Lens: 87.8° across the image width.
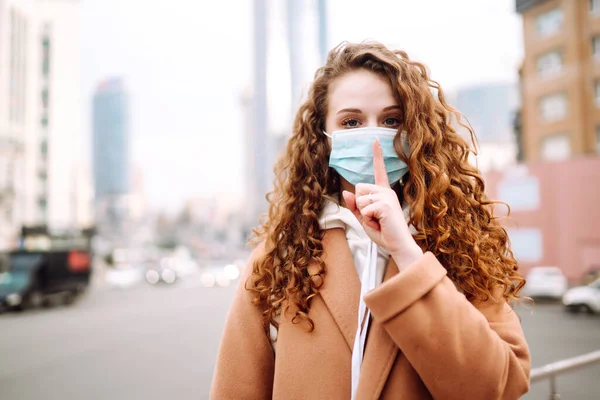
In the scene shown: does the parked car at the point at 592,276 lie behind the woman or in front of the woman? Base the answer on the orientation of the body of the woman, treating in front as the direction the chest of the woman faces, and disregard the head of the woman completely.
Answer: behind

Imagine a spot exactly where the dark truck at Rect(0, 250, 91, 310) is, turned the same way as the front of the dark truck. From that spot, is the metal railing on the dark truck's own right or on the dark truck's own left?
on the dark truck's own left

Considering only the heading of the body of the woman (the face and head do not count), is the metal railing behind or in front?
behind

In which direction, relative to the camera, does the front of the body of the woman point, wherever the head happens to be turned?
toward the camera

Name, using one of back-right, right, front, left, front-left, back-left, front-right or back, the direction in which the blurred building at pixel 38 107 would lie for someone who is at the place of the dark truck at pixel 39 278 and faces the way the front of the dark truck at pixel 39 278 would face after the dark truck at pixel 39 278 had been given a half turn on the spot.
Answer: front-left

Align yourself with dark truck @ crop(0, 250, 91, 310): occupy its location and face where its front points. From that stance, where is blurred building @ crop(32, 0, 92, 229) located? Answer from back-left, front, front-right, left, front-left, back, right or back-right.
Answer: back-right

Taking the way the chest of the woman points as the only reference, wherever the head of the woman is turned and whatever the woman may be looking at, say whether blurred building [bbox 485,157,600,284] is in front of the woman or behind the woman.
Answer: behind

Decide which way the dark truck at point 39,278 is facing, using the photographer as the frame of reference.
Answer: facing the viewer and to the left of the viewer

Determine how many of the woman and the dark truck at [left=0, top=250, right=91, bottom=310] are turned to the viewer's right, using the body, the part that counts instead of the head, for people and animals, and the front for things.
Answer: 0
